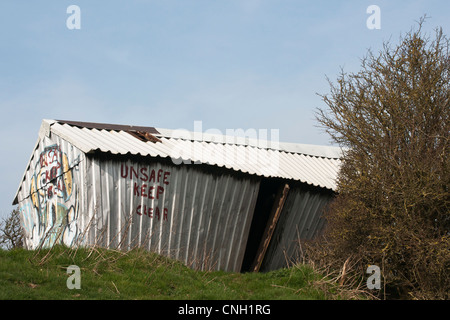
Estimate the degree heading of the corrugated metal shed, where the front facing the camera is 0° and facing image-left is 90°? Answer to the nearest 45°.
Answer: approximately 315°
